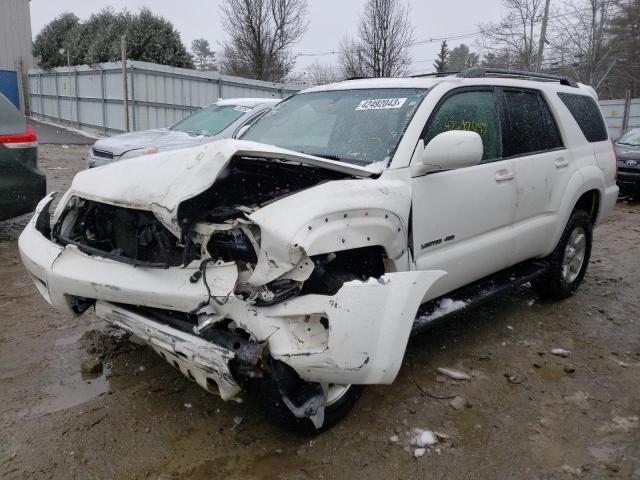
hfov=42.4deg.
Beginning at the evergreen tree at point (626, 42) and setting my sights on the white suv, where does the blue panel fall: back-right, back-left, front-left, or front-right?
front-right

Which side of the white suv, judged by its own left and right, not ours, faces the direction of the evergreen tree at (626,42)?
back

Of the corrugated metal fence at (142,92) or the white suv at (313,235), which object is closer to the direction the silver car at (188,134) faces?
the white suv

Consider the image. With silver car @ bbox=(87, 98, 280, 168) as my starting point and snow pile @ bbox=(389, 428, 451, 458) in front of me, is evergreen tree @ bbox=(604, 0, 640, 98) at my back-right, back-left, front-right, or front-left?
back-left

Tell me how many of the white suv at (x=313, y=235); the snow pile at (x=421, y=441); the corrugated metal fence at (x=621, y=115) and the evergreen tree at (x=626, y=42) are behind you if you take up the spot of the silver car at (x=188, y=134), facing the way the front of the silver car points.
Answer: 2

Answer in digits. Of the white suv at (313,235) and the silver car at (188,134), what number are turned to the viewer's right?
0

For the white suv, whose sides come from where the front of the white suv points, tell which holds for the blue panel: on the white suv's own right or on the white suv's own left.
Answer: on the white suv's own right

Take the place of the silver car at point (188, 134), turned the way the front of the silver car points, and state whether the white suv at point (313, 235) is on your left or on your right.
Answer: on your left

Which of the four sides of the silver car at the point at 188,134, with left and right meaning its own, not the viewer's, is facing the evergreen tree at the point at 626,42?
back

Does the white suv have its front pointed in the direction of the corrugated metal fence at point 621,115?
no

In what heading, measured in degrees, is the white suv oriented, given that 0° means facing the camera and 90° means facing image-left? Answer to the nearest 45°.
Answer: approximately 45°

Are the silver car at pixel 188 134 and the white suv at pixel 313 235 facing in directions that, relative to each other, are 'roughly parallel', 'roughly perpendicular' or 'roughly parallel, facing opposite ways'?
roughly parallel

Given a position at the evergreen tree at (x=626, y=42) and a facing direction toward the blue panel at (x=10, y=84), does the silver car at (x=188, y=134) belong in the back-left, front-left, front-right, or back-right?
front-left

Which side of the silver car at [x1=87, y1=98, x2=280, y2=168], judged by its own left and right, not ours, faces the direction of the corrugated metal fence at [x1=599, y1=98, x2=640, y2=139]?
back

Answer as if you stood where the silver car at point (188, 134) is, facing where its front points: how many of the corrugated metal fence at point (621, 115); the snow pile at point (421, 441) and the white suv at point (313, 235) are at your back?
1

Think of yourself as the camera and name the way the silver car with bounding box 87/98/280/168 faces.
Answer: facing the viewer and to the left of the viewer
